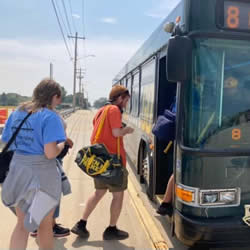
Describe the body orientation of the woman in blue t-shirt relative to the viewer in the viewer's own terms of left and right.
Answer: facing away from the viewer and to the right of the viewer

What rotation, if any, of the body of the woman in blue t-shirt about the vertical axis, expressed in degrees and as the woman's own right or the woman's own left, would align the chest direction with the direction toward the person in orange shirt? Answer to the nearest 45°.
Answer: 0° — they already face them

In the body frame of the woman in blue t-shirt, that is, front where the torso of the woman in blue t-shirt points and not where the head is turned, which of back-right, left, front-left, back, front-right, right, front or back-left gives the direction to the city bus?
front-right

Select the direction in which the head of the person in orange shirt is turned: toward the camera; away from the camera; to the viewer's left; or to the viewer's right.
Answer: to the viewer's right

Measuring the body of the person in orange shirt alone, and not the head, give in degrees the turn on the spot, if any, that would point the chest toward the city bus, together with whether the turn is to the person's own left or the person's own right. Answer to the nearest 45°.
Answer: approximately 45° to the person's own right

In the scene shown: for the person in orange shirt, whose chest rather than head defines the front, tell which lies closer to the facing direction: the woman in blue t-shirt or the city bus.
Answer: the city bus

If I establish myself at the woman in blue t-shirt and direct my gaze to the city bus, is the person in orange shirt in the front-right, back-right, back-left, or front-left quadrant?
front-left

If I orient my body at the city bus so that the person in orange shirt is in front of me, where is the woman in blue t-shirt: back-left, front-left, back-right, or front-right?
front-left

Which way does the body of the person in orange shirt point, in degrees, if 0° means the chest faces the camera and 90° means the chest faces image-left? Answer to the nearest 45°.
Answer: approximately 270°

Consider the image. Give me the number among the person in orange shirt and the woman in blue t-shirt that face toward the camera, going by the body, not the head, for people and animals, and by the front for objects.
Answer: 0

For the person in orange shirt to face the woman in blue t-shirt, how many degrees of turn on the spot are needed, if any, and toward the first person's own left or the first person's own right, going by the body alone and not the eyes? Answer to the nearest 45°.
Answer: approximately 135° to the first person's own right
